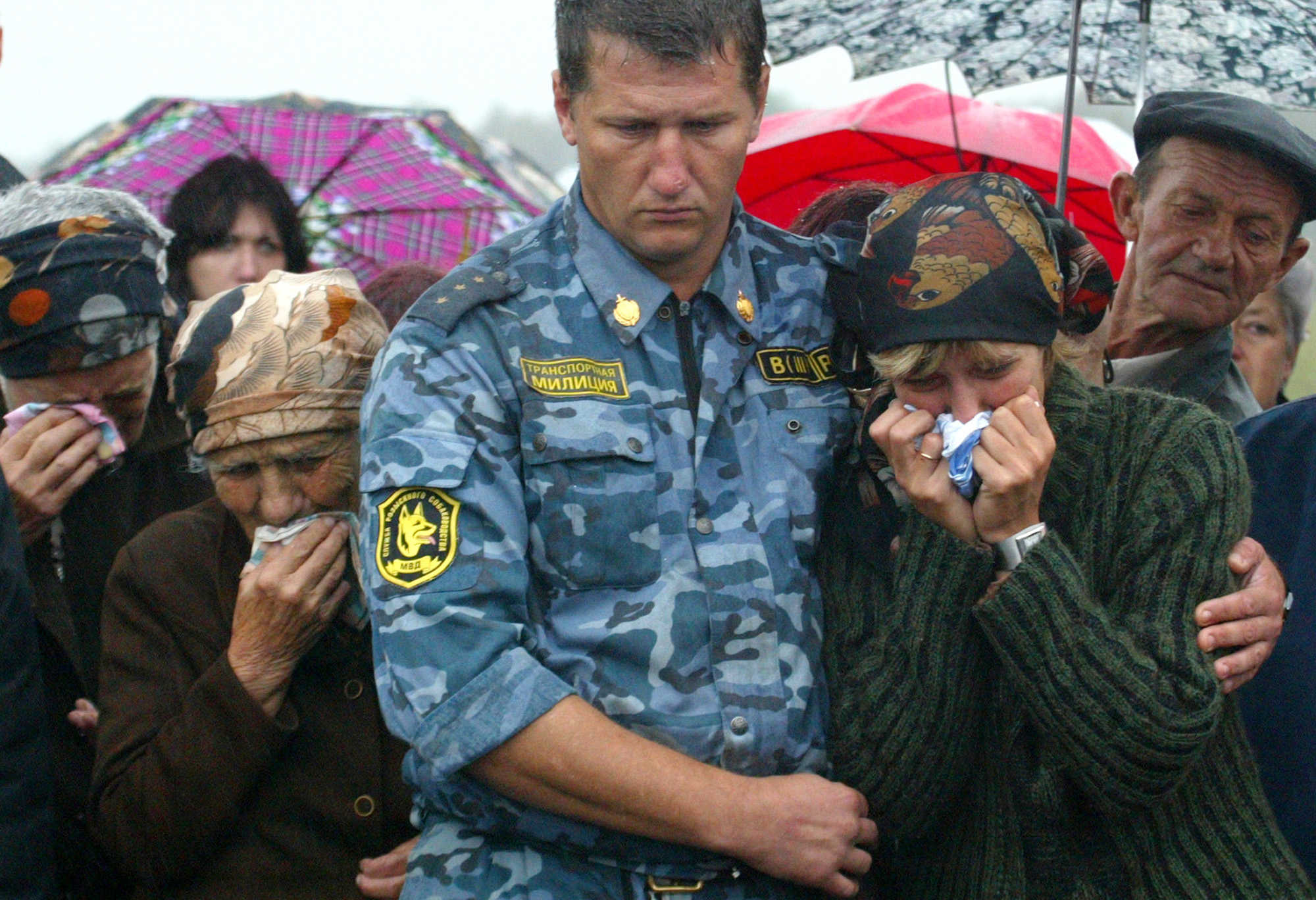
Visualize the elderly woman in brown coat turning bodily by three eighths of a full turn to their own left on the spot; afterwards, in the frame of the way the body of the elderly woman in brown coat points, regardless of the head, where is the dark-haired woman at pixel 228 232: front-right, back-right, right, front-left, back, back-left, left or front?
front

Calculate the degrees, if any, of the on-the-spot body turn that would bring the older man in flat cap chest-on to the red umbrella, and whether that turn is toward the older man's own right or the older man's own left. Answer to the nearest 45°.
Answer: approximately 135° to the older man's own right

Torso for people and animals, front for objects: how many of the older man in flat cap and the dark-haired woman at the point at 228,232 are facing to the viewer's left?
0

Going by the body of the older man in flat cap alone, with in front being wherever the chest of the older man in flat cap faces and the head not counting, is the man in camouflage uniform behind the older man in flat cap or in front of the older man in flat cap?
in front

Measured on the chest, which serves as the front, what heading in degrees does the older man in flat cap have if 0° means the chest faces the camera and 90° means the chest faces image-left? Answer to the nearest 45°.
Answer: approximately 0°

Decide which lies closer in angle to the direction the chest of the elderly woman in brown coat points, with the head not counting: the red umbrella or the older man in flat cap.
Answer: the older man in flat cap

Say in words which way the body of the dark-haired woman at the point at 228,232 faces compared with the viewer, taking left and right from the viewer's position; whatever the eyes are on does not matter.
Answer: facing the viewer and to the right of the viewer

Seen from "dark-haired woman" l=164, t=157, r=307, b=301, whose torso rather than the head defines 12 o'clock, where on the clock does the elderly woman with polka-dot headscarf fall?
The elderly woman with polka-dot headscarf is roughly at 2 o'clock from the dark-haired woman.

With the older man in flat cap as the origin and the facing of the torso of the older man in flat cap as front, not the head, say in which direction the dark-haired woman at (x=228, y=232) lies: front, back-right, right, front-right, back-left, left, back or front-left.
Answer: right

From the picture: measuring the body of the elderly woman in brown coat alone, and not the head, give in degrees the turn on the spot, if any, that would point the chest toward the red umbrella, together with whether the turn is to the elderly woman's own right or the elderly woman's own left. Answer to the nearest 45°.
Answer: approximately 90° to the elderly woman's own left

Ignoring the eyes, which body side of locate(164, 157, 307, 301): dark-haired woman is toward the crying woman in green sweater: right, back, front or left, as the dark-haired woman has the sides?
front

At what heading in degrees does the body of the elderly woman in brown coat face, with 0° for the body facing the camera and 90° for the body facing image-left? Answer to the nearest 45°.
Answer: approximately 315°
